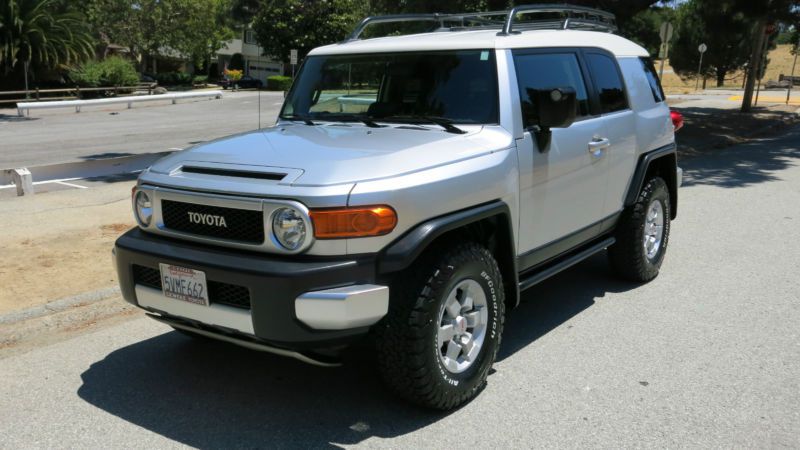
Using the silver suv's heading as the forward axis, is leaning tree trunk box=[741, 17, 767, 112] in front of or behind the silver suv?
behind

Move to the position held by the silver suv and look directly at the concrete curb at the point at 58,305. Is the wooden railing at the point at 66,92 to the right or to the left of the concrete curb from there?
right

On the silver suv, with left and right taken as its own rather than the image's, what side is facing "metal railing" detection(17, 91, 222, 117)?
right

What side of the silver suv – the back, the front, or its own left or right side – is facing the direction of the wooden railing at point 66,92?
right

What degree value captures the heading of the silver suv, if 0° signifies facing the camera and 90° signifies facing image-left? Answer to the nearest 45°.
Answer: approximately 45°

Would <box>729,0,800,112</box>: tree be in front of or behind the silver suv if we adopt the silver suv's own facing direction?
behind

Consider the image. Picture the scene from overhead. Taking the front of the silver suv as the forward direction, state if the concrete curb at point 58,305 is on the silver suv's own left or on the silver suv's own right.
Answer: on the silver suv's own right

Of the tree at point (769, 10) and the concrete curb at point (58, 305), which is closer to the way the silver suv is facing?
the concrete curb
